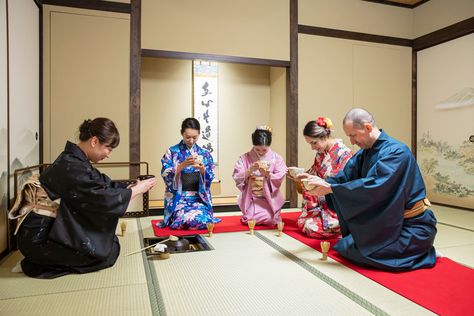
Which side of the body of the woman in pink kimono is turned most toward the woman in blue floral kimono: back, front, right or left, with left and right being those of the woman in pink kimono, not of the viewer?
right

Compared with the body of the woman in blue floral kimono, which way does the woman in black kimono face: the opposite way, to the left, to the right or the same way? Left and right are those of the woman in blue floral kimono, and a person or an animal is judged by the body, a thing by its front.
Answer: to the left

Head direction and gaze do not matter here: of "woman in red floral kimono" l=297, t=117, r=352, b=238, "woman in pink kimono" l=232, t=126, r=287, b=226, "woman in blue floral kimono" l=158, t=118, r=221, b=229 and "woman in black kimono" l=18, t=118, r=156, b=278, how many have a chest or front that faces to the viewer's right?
1

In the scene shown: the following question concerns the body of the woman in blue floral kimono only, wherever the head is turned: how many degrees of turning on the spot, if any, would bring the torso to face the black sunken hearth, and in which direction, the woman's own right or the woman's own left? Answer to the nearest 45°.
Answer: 0° — they already face it

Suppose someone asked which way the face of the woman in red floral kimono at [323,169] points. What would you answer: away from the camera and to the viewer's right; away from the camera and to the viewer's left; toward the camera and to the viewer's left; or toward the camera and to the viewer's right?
toward the camera and to the viewer's left

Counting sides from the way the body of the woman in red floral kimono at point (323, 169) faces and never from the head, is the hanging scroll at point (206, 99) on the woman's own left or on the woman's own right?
on the woman's own right

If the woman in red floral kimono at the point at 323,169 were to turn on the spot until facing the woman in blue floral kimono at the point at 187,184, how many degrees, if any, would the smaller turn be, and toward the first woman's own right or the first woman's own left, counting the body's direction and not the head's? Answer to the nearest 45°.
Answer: approximately 45° to the first woman's own right

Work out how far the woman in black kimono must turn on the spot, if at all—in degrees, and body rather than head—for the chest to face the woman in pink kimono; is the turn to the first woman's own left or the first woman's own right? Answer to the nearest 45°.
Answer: approximately 45° to the first woman's own left

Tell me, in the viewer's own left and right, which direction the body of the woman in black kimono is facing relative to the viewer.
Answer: facing to the right of the viewer

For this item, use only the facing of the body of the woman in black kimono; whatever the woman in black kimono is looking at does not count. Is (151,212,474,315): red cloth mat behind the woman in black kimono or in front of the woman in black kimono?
in front

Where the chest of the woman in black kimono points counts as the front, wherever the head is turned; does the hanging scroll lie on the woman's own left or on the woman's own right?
on the woman's own left
